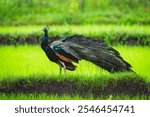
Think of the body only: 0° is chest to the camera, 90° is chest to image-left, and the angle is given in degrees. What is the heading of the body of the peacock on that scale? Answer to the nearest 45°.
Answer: approximately 90°
